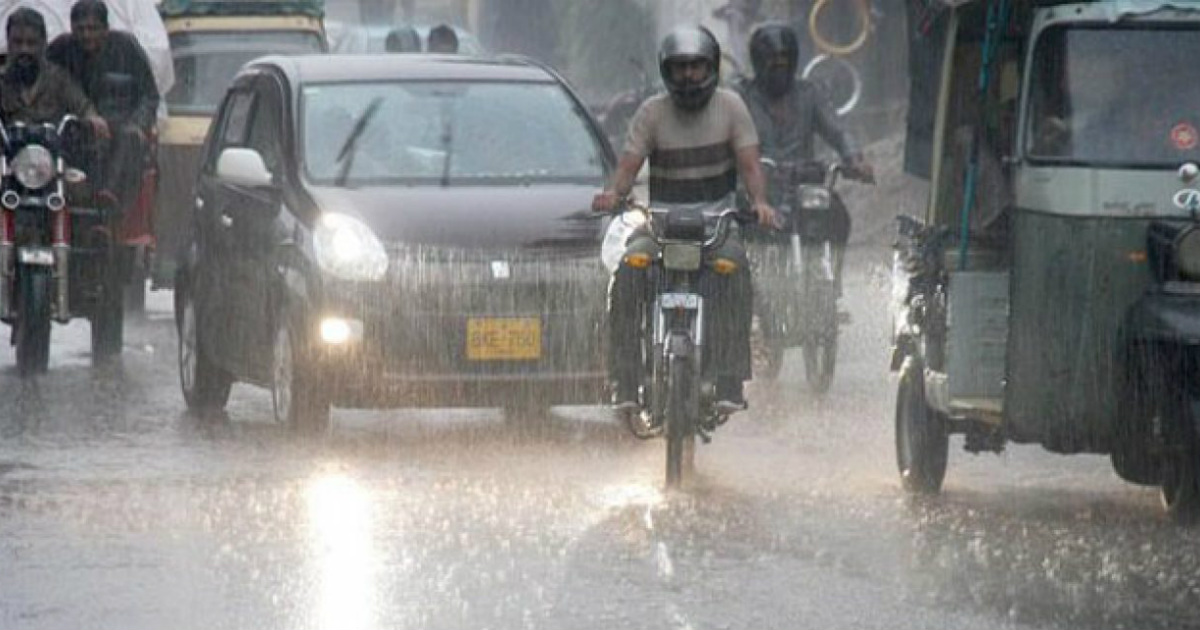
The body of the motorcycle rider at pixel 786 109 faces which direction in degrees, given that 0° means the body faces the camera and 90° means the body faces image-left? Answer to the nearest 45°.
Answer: approximately 0°

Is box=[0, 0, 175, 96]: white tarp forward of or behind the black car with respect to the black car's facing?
behind

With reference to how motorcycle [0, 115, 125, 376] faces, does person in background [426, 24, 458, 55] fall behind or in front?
behind

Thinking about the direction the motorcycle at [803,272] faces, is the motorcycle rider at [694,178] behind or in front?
in front

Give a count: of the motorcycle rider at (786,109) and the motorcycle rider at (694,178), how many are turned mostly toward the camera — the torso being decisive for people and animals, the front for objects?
2

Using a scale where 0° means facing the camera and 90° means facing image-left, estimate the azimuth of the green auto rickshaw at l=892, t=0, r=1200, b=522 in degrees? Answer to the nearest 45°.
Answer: approximately 315°

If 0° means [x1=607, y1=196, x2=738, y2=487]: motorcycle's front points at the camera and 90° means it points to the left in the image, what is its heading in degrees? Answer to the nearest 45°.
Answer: approximately 0°

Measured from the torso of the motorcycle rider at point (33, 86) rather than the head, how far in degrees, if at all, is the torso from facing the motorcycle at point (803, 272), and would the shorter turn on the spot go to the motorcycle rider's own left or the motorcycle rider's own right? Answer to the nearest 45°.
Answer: approximately 45° to the motorcycle rider's own left

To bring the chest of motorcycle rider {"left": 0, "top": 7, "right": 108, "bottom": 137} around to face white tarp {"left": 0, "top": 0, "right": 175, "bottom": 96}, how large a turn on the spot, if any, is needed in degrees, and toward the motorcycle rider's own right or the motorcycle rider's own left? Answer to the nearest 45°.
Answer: approximately 180°
